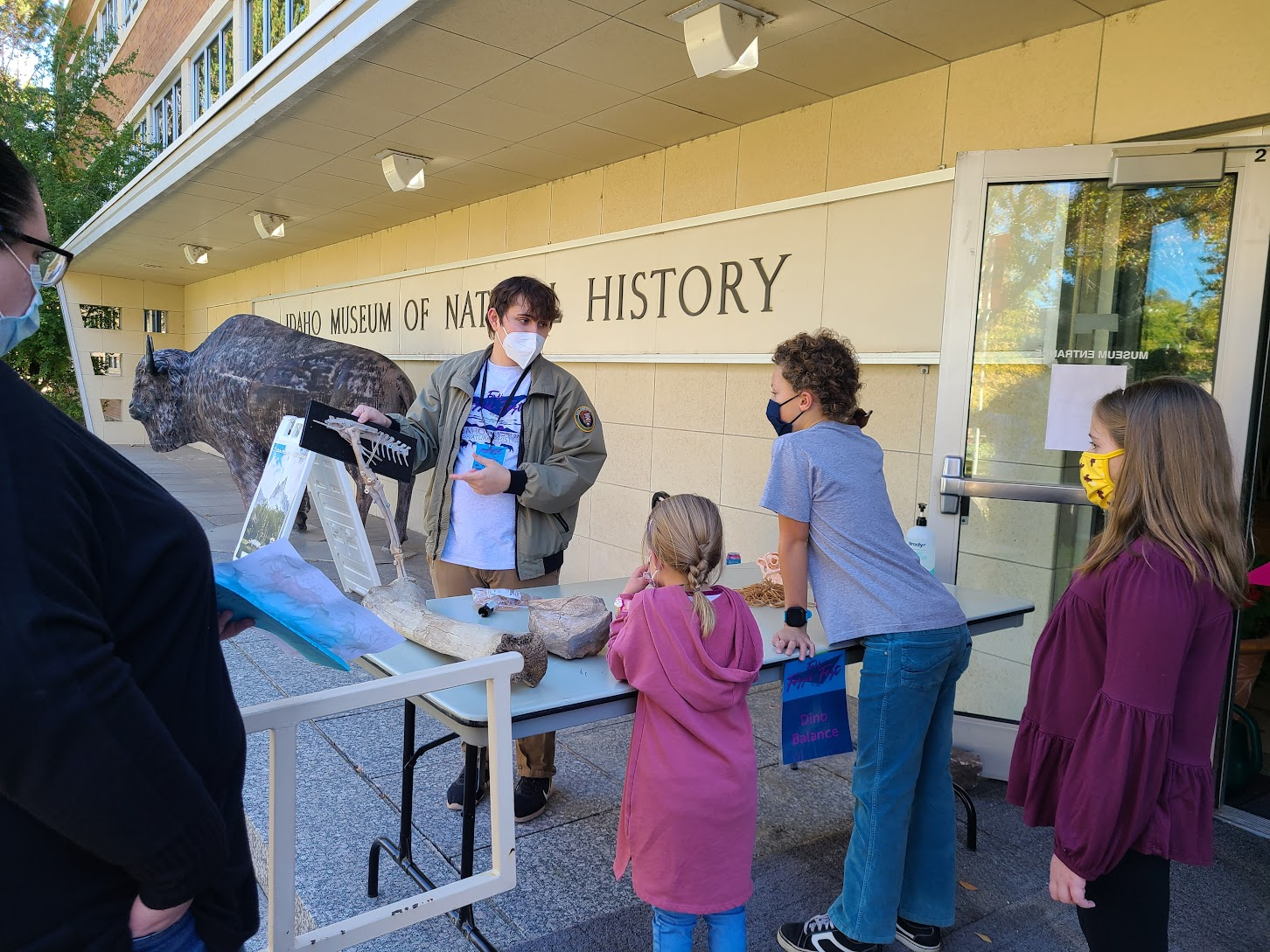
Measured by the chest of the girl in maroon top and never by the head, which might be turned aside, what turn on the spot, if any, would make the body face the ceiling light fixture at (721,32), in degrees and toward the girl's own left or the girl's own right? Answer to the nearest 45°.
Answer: approximately 45° to the girl's own right

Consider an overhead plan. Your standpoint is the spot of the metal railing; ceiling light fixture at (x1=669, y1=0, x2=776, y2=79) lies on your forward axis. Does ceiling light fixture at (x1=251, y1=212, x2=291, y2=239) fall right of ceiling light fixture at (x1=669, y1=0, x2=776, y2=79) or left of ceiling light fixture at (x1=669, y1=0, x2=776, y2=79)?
left

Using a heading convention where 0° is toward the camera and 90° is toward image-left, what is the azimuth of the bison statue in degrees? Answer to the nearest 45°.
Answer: approximately 90°

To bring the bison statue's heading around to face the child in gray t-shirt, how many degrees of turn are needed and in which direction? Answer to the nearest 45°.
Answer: approximately 90° to its left

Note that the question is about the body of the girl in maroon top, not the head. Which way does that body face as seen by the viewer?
to the viewer's left

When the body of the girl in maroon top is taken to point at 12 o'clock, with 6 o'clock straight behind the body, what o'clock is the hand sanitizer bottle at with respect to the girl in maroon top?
The hand sanitizer bottle is roughly at 2 o'clock from the girl in maroon top.

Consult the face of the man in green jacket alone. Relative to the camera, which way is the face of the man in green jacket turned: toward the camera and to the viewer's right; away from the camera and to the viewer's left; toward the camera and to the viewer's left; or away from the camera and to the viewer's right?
toward the camera and to the viewer's right

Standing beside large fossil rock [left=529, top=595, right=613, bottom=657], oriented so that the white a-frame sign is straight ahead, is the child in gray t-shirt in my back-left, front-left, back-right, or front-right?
back-right
